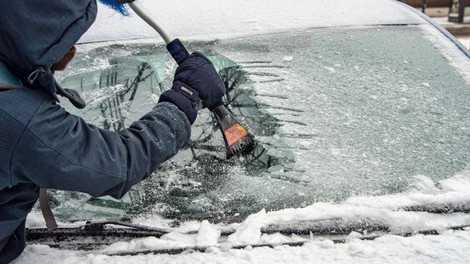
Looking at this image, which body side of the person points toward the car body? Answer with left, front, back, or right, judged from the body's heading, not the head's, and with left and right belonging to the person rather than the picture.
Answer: front

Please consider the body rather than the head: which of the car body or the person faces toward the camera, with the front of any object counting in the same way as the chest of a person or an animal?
the car body

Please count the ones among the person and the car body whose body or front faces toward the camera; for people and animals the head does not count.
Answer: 1

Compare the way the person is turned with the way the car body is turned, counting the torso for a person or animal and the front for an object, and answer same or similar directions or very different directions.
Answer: very different directions

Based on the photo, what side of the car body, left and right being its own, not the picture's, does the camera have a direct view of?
front

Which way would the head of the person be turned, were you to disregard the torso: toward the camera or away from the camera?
away from the camera

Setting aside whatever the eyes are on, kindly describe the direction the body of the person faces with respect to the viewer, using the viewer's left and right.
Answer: facing away from the viewer and to the right of the viewer
